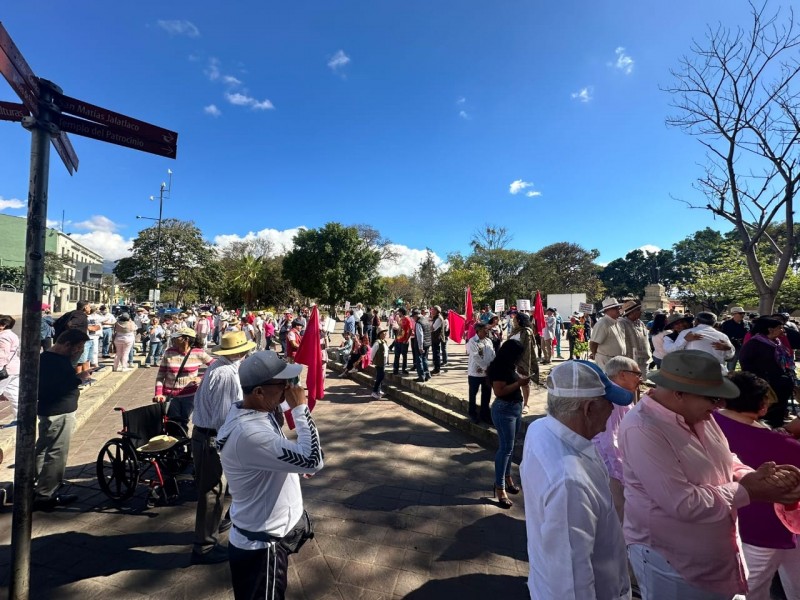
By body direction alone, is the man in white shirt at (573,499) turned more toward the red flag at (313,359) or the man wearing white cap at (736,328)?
the man wearing white cap

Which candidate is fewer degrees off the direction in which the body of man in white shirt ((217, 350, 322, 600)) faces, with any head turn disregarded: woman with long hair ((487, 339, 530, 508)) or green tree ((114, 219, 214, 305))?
the woman with long hair

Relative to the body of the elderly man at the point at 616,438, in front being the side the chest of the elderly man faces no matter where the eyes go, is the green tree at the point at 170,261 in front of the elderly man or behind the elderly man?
behind

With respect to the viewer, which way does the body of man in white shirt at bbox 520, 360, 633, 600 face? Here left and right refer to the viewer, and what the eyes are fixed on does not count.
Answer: facing away from the viewer and to the right of the viewer

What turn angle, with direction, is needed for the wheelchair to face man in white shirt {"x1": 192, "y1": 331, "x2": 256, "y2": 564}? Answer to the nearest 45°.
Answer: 0° — it already faces them

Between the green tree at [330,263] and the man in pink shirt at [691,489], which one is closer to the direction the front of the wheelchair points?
the man in pink shirt

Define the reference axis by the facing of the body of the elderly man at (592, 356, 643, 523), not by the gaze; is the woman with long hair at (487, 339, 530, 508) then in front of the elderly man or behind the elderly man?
behind

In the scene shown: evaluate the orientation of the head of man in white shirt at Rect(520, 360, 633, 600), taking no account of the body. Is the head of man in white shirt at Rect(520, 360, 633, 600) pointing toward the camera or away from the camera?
away from the camera

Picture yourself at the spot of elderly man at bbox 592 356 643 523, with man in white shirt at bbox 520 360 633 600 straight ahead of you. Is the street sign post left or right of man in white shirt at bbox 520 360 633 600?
right
